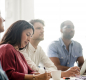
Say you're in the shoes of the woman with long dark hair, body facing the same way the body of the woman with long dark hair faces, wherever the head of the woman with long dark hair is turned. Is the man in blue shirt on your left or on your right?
on your left

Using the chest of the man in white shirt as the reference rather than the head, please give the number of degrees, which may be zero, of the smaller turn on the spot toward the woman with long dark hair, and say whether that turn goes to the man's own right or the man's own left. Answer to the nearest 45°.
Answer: approximately 45° to the man's own right

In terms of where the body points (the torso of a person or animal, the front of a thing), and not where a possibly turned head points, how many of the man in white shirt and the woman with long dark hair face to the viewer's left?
0

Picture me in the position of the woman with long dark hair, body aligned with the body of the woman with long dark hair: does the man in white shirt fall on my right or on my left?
on my left

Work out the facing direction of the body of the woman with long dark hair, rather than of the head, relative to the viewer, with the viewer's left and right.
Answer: facing the viewer and to the right of the viewer

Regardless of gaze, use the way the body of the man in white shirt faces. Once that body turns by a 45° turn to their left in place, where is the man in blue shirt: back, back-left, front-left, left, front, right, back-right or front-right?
front-left

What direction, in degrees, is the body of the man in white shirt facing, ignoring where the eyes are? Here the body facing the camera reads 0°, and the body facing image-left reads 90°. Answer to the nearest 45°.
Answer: approximately 315°
